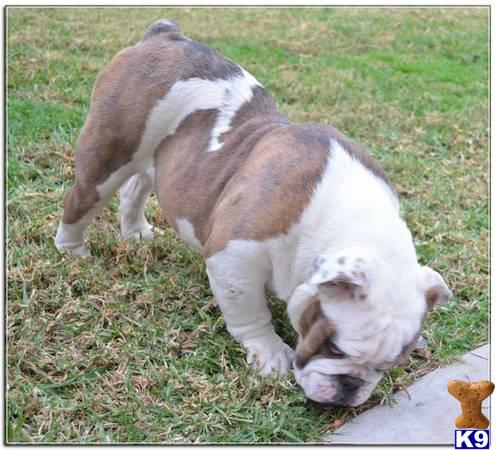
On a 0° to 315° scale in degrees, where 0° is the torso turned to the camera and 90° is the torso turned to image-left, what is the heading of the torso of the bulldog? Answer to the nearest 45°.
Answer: approximately 315°
